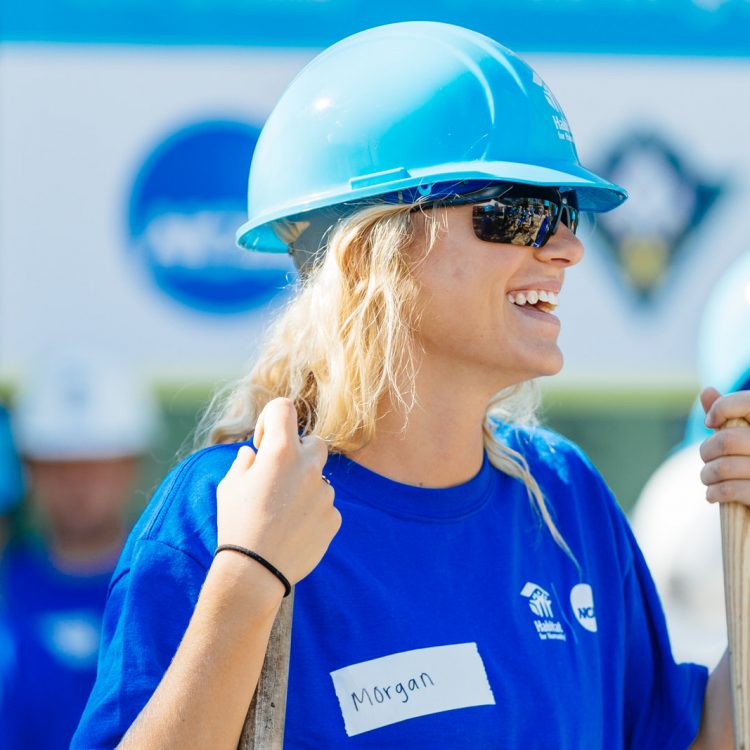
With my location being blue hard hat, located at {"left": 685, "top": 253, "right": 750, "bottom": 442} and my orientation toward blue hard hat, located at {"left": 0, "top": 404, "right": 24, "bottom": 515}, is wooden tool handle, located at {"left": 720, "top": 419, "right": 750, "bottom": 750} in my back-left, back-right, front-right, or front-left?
back-left

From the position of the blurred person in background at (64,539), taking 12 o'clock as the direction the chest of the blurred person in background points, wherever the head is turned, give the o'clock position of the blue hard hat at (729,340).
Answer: The blue hard hat is roughly at 11 o'clock from the blurred person in background.

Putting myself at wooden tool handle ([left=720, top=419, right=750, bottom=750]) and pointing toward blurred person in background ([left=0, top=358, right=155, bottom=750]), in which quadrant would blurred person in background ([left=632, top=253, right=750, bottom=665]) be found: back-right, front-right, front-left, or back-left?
front-right

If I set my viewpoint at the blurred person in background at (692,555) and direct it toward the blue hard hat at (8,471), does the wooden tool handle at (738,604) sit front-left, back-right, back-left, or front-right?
back-left

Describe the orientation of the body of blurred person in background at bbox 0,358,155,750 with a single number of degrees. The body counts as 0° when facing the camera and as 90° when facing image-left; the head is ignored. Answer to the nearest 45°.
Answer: approximately 0°

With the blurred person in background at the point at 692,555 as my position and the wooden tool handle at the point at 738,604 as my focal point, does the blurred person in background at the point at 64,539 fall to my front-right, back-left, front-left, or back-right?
back-right

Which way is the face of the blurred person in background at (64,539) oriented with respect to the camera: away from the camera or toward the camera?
toward the camera

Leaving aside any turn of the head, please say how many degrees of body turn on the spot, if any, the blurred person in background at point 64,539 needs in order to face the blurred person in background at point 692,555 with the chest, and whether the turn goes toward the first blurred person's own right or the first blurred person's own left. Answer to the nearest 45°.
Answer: approximately 45° to the first blurred person's own left
